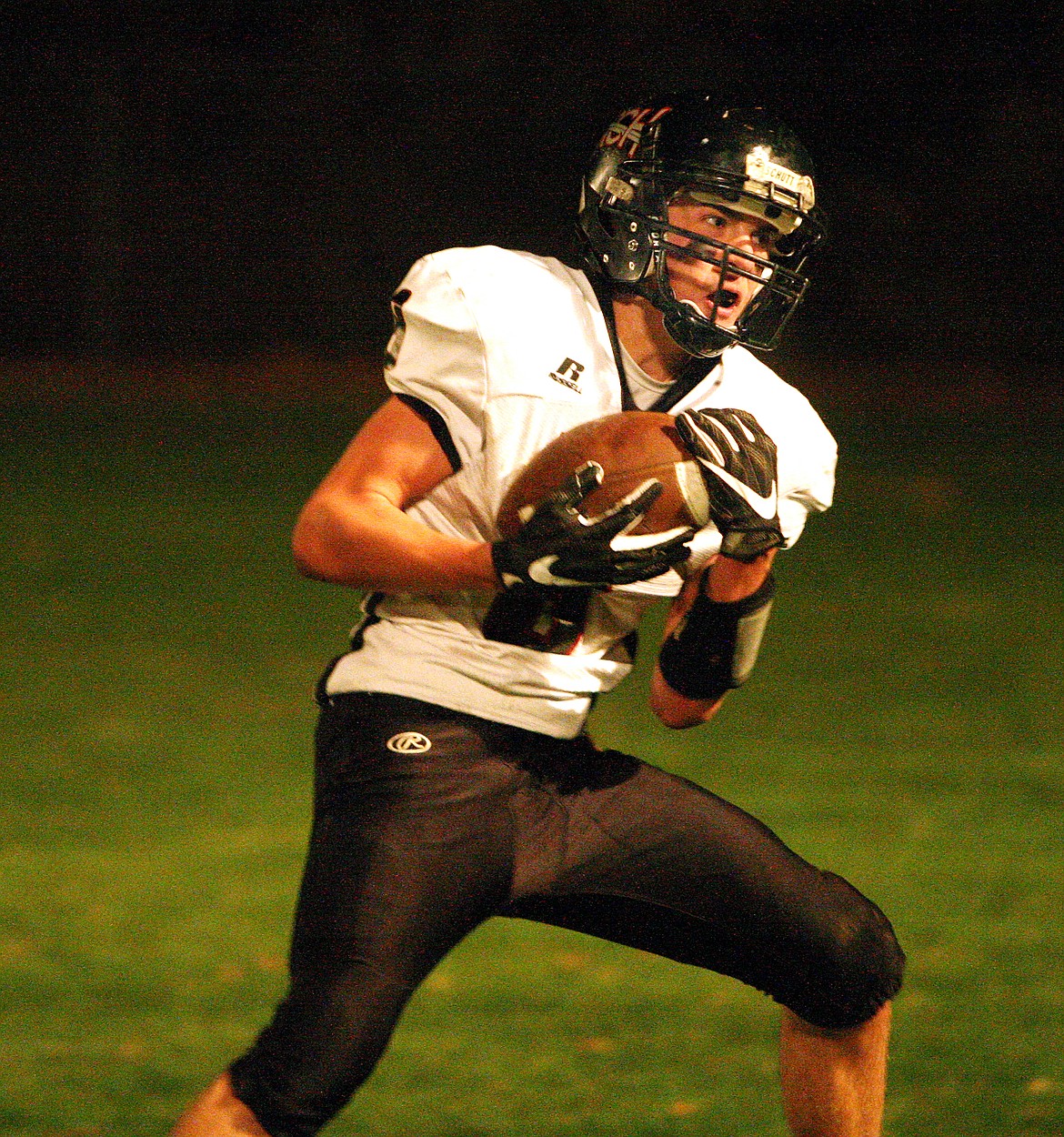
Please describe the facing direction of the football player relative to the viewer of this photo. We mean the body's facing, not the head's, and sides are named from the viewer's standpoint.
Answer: facing the viewer and to the right of the viewer
